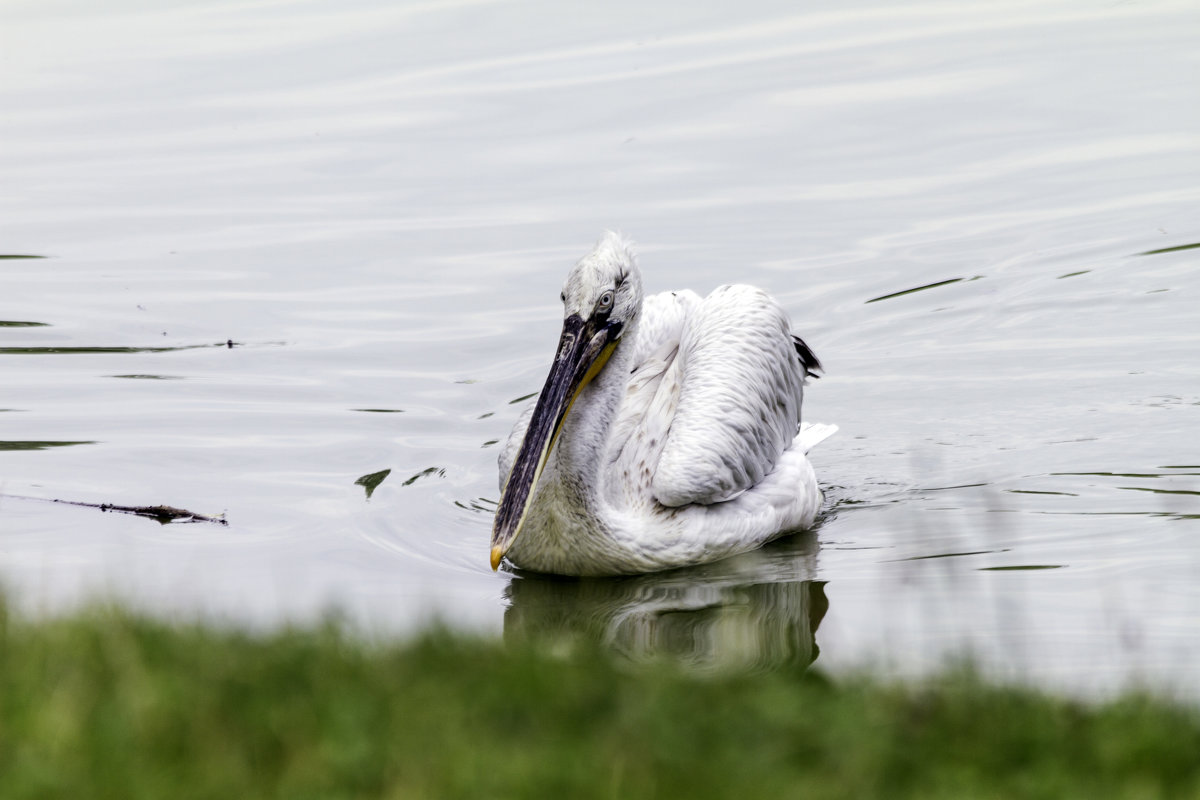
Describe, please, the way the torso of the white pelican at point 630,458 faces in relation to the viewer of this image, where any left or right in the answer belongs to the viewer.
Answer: facing the viewer and to the left of the viewer

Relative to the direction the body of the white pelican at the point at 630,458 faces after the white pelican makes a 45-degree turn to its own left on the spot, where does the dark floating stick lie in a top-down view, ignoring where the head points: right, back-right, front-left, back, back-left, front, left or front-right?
right
